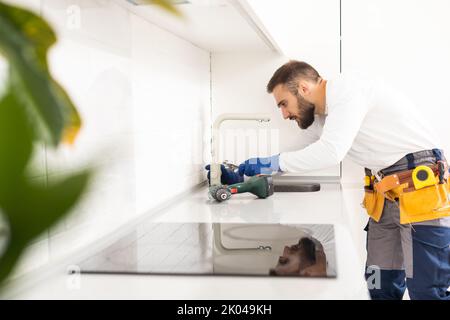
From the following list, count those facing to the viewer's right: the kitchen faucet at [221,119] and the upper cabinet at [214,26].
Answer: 2

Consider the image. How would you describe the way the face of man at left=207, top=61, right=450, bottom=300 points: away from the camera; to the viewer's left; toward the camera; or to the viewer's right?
to the viewer's left

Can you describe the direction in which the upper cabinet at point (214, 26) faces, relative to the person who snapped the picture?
facing to the right of the viewer

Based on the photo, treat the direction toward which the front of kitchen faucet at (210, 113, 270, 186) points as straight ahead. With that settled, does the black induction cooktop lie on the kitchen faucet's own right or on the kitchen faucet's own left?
on the kitchen faucet's own right

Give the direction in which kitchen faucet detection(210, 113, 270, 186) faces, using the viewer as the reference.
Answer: facing to the right of the viewer
